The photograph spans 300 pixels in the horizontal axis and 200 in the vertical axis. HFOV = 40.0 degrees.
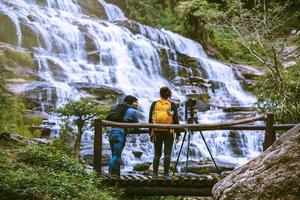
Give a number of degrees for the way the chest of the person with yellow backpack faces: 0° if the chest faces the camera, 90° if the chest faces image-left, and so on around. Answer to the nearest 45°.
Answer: approximately 180°

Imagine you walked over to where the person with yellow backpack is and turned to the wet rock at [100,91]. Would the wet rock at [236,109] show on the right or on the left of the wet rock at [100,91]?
right

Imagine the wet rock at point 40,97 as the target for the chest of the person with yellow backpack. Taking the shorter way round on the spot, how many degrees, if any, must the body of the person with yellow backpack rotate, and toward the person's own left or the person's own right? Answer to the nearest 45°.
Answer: approximately 45° to the person's own left

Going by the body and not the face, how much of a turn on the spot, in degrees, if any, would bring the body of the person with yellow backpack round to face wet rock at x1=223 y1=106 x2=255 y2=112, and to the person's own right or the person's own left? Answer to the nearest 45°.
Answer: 0° — they already face it

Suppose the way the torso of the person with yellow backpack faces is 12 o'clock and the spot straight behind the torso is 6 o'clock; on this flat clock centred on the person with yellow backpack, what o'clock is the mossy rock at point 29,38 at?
The mossy rock is roughly at 11 o'clock from the person with yellow backpack.

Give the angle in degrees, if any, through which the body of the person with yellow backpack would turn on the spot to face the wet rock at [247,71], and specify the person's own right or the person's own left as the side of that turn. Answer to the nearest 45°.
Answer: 0° — they already face it

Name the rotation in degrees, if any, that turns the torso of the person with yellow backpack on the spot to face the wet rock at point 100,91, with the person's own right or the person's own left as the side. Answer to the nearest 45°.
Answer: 0° — they already face it

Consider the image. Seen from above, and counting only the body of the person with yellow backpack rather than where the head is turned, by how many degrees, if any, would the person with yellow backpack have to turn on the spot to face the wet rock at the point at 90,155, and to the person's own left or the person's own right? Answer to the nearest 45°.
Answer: approximately 45° to the person's own left

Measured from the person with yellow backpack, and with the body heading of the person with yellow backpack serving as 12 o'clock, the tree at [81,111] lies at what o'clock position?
The tree is roughly at 11 o'clock from the person with yellow backpack.

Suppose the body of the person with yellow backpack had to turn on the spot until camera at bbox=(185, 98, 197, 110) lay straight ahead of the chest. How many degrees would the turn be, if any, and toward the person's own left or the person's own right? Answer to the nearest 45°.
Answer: approximately 45° to the person's own right
